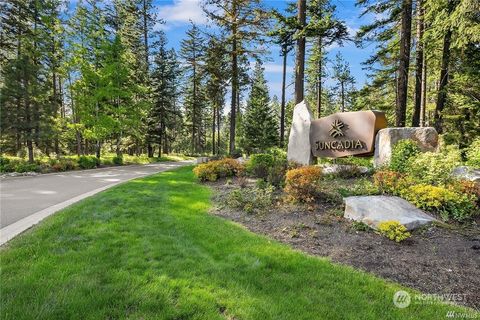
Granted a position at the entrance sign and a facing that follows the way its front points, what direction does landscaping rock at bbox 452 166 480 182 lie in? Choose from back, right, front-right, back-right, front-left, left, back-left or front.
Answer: left

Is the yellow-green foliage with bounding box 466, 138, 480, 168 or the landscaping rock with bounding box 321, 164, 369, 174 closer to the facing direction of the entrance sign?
the landscaping rock

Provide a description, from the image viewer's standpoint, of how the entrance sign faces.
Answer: facing the viewer and to the left of the viewer

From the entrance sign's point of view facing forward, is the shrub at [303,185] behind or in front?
in front

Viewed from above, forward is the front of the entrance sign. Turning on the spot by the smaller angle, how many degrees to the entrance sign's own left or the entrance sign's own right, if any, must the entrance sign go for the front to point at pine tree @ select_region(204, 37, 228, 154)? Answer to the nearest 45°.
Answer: approximately 90° to the entrance sign's own right

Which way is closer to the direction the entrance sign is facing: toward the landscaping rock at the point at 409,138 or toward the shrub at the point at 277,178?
the shrub

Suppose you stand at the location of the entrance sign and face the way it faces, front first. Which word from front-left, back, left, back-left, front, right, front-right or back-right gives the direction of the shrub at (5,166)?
front-right

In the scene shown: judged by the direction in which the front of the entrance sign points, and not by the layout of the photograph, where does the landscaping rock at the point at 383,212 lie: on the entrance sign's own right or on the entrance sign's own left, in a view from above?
on the entrance sign's own left

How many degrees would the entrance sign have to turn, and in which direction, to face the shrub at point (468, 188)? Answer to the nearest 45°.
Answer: approximately 90° to its left

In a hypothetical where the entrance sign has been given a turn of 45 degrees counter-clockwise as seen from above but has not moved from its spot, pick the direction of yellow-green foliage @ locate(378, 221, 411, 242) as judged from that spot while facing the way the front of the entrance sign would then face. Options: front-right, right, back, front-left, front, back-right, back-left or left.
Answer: front

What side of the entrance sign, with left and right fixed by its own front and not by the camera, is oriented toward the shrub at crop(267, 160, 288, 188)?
front

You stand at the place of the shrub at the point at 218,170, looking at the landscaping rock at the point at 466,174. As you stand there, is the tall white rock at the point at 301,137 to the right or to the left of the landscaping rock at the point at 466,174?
left

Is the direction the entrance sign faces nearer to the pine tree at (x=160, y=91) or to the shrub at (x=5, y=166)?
the shrub

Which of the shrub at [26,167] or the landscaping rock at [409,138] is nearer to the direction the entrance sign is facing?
the shrub

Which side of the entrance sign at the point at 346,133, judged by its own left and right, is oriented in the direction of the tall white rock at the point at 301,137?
right

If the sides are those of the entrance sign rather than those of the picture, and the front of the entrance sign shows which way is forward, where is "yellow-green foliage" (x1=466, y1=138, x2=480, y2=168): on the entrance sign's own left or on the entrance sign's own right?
on the entrance sign's own left

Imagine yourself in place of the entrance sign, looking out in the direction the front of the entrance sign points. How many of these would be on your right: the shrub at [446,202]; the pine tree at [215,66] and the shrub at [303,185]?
1

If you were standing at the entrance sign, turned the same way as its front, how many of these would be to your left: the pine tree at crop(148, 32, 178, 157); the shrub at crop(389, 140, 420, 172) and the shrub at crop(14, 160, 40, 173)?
1
